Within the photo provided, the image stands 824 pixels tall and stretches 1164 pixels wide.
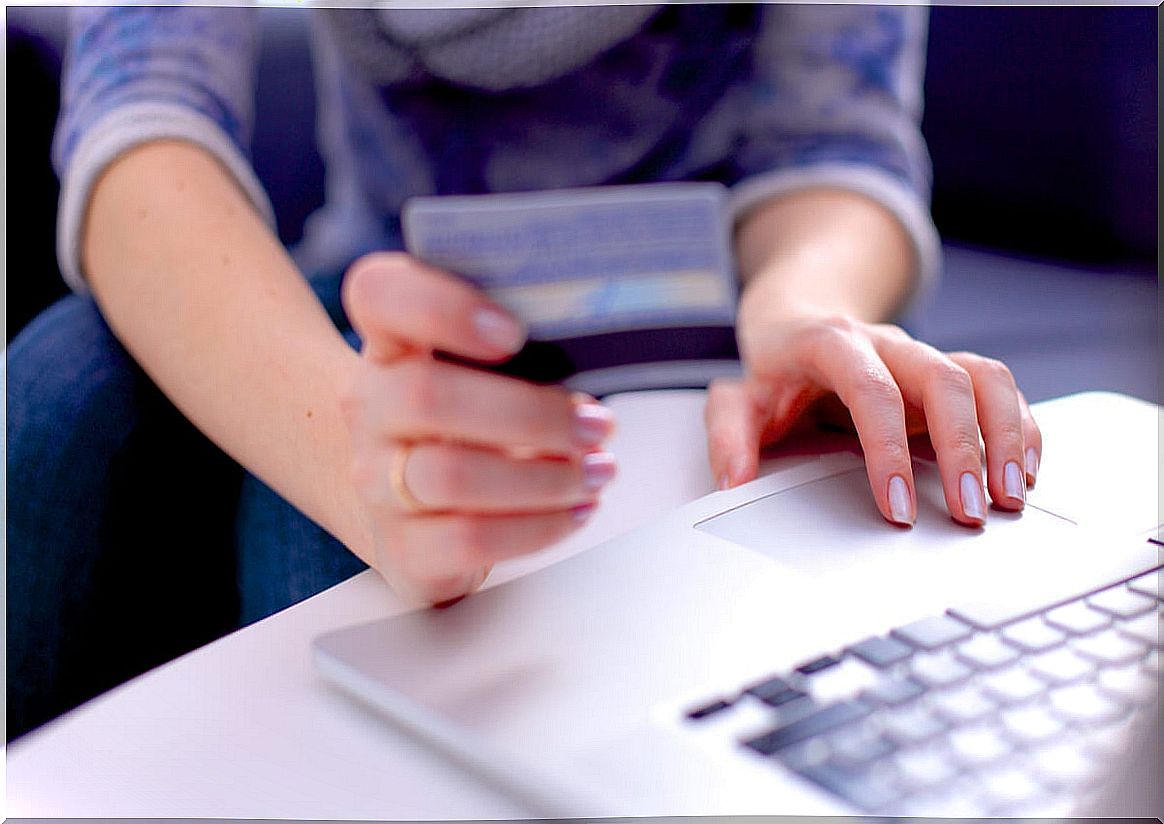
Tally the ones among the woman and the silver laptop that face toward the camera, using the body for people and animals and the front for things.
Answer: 1

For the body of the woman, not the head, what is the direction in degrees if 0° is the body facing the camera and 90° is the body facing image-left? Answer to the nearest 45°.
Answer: approximately 0°

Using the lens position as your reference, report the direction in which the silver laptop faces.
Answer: facing away from the viewer and to the left of the viewer
